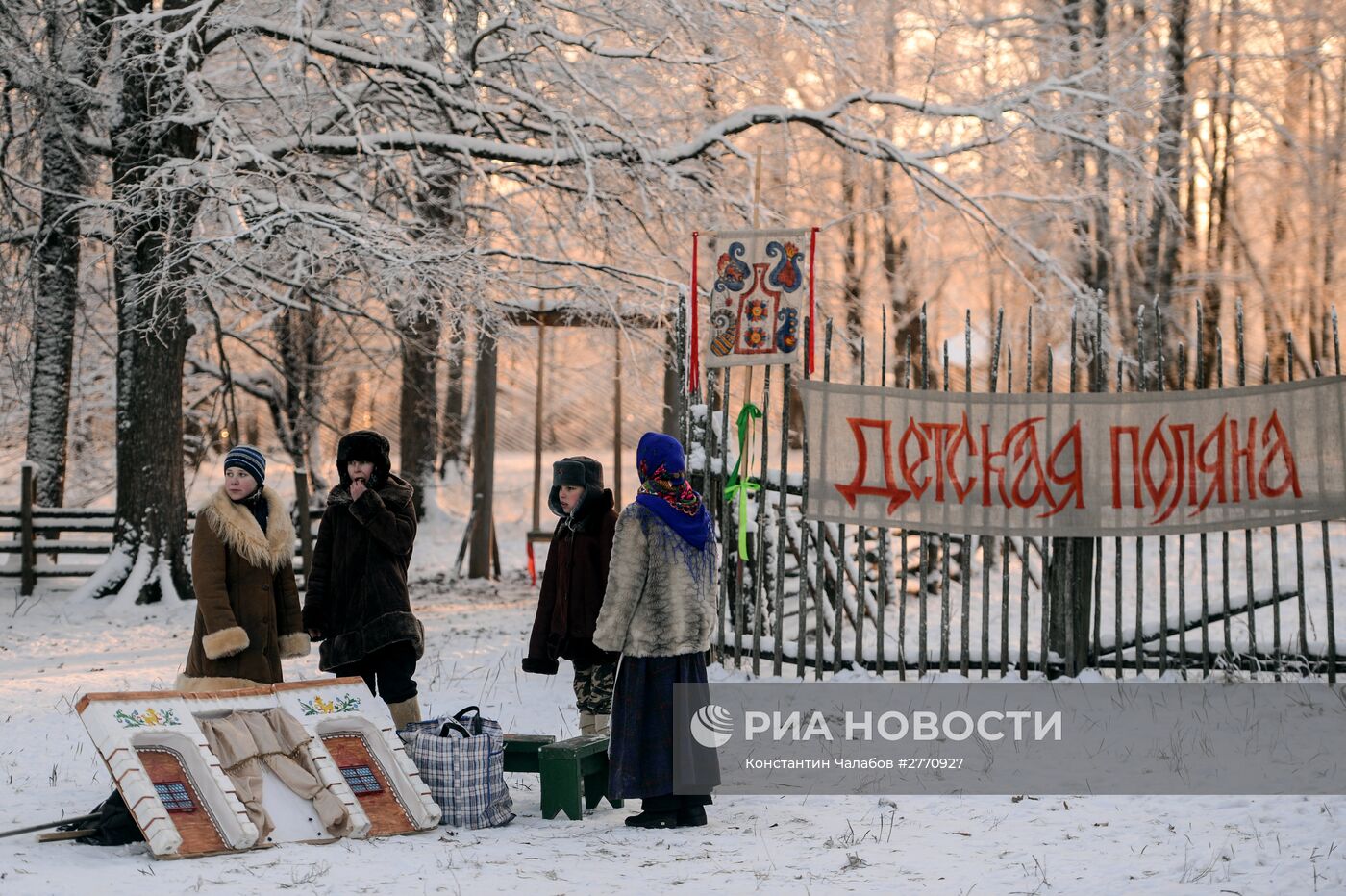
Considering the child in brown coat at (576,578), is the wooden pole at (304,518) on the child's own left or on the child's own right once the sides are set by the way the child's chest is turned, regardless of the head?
on the child's own right

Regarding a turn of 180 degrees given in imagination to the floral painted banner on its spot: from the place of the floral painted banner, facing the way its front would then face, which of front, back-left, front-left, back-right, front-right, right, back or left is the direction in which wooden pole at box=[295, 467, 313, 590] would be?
front-left

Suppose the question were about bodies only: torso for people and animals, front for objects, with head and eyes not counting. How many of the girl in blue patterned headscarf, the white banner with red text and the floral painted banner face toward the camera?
2

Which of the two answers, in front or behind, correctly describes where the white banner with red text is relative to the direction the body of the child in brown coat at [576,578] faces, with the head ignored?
behind

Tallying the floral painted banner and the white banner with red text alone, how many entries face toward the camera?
2

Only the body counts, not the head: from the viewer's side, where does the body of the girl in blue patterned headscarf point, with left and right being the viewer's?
facing away from the viewer and to the left of the viewer

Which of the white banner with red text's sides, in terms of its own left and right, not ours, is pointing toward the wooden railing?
right

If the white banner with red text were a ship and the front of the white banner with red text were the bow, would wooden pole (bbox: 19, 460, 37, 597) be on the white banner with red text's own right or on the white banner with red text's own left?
on the white banner with red text's own right

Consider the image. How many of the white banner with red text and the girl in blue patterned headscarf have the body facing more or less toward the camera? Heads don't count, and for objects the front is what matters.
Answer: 1

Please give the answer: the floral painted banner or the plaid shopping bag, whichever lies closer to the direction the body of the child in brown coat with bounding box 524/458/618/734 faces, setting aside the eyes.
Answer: the plaid shopping bag

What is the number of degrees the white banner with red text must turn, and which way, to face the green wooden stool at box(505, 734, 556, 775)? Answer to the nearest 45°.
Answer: approximately 45° to its right
